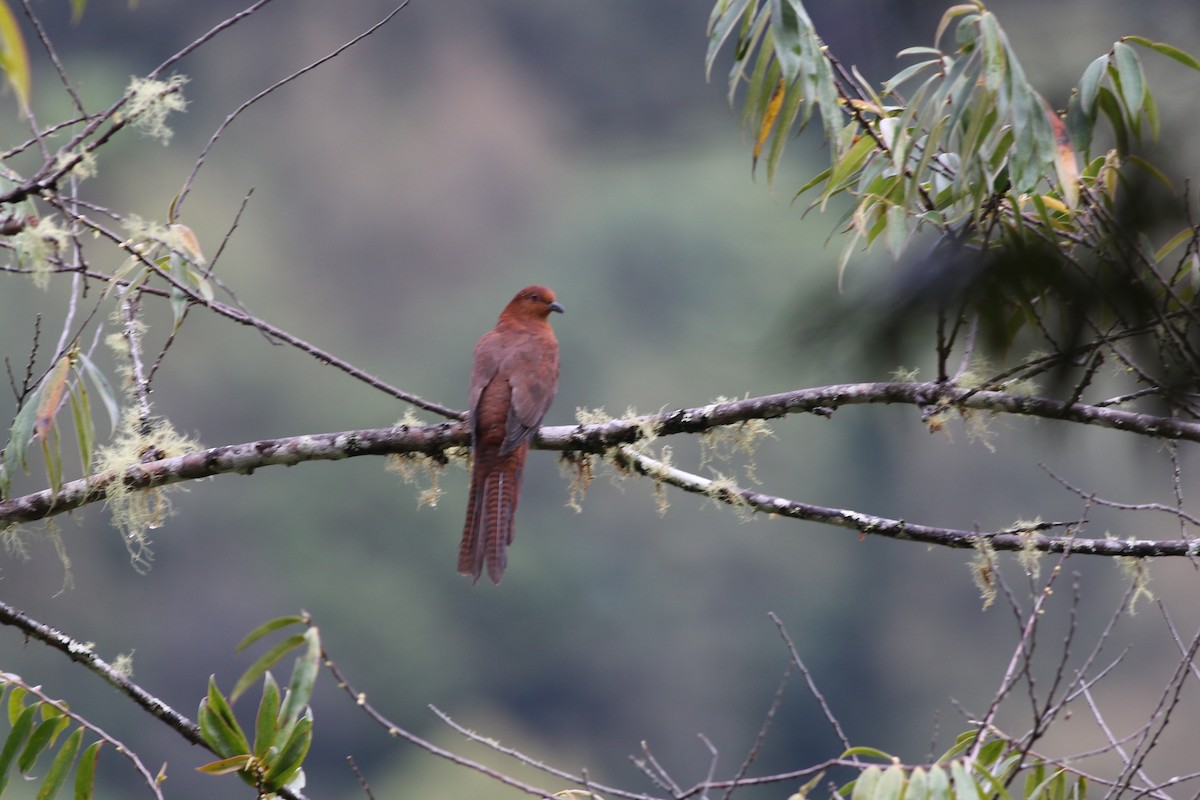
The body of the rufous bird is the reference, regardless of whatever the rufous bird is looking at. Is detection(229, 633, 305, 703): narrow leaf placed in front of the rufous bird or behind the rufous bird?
behind

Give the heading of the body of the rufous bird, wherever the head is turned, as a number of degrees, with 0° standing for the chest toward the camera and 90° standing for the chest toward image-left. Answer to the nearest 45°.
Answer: approximately 225°

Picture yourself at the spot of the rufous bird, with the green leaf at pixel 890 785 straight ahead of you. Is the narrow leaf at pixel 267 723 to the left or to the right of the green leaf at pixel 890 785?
right

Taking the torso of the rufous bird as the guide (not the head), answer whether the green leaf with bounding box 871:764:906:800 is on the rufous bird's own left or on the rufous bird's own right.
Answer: on the rufous bird's own right
